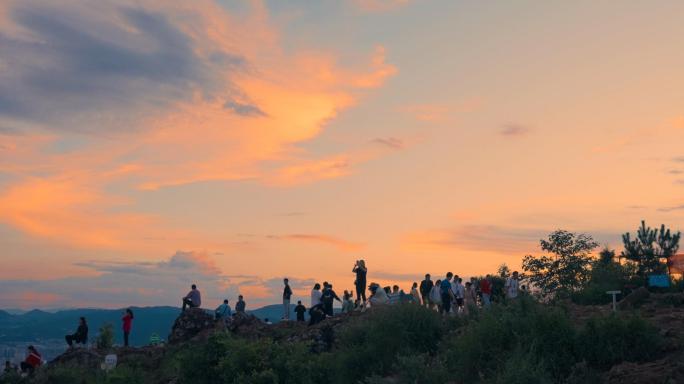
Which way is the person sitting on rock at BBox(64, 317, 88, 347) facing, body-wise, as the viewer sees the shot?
to the viewer's left

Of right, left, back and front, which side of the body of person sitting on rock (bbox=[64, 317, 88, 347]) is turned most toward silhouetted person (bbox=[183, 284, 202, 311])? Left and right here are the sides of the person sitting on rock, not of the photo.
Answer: back

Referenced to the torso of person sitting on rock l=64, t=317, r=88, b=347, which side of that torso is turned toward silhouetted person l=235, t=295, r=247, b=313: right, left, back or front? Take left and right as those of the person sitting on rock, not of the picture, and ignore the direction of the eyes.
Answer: back

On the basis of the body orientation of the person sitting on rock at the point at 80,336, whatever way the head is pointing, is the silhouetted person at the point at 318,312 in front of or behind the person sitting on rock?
behind

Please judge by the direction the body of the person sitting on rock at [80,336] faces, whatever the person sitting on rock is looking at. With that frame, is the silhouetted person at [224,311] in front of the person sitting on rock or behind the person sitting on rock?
behind

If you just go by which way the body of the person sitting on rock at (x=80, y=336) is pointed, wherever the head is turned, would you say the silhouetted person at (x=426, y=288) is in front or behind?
behind
